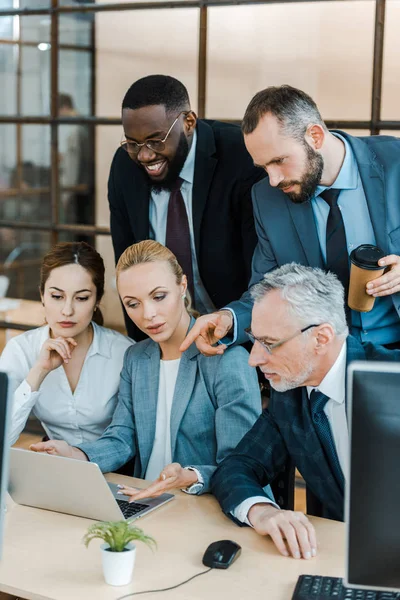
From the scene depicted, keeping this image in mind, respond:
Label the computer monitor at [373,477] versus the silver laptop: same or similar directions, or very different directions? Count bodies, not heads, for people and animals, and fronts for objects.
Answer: very different directions

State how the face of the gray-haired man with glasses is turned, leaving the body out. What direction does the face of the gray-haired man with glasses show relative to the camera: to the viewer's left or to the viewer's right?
to the viewer's left

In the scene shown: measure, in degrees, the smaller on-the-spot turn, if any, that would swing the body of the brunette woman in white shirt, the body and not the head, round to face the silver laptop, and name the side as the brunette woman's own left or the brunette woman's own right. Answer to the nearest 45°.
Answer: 0° — they already face it

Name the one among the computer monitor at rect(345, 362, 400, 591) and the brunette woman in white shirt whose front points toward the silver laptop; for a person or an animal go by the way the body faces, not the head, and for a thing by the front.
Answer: the brunette woman in white shirt

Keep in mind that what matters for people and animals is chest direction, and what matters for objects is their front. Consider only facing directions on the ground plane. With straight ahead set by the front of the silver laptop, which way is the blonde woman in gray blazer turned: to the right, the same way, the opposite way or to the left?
the opposite way

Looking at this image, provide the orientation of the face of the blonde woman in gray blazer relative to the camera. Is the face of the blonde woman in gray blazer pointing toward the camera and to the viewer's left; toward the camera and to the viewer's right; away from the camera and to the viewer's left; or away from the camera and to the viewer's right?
toward the camera and to the viewer's left

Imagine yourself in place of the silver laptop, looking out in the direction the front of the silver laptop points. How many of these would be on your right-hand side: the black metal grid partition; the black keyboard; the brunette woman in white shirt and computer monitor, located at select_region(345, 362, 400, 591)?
2

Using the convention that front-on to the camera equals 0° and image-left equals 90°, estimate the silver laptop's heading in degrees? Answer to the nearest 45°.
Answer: approximately 225°
